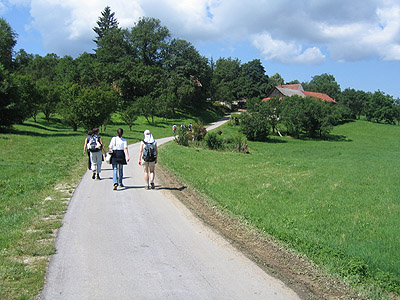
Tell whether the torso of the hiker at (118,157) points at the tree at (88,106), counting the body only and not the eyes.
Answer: yes

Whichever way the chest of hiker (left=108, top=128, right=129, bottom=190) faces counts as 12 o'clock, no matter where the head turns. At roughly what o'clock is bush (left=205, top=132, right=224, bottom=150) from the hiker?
The bush is roughly at 1 o'clock from the hiker.

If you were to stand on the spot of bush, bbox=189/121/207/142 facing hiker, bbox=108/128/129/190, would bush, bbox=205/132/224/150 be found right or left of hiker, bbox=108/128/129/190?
left

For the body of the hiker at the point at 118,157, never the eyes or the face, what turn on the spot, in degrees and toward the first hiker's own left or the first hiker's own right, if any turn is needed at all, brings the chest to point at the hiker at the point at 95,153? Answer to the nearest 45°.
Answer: approximately 45° to the first hiker's own left

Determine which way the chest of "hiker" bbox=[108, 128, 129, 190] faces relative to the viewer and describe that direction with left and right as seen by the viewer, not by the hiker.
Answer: facing away from the viewer

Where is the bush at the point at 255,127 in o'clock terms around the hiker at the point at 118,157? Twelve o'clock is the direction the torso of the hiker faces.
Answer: The bush is roughly at 1 o'clock from the hiker.

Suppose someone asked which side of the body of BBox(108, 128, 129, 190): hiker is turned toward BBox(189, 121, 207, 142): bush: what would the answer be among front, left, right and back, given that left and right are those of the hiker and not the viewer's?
front
